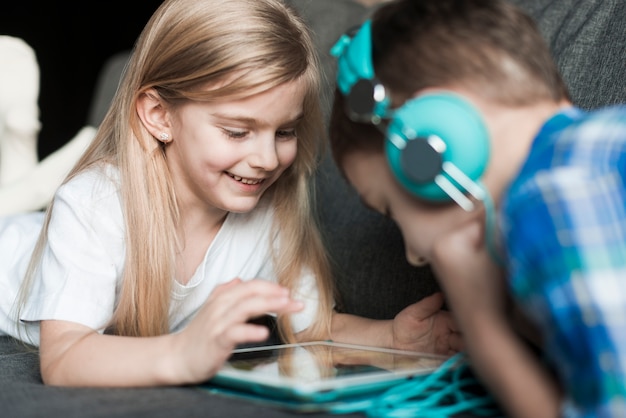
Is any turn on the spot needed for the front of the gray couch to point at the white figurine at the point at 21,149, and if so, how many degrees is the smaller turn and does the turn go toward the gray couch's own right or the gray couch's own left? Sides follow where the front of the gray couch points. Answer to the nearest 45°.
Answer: approximately 135° to the gray couch's own right

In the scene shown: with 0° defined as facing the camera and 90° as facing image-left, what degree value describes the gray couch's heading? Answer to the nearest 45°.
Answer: approximately 0°
